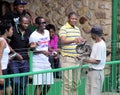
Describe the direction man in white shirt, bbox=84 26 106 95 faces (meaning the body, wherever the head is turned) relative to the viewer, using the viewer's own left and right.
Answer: facing to the left of the viewer

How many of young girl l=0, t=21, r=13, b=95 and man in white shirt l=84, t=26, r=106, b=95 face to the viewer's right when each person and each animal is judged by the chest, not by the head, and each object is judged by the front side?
1

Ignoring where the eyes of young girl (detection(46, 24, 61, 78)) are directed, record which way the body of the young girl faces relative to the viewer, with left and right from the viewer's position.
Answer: facing the viewer and to the right of the viewer

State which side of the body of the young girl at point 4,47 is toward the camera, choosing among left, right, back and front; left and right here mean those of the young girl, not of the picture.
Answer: right

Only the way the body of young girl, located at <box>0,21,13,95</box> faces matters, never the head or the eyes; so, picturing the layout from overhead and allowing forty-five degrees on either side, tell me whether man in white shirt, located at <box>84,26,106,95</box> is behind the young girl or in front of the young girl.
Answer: in front

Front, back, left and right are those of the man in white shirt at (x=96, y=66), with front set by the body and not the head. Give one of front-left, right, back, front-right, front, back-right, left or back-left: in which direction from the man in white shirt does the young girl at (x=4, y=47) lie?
front
